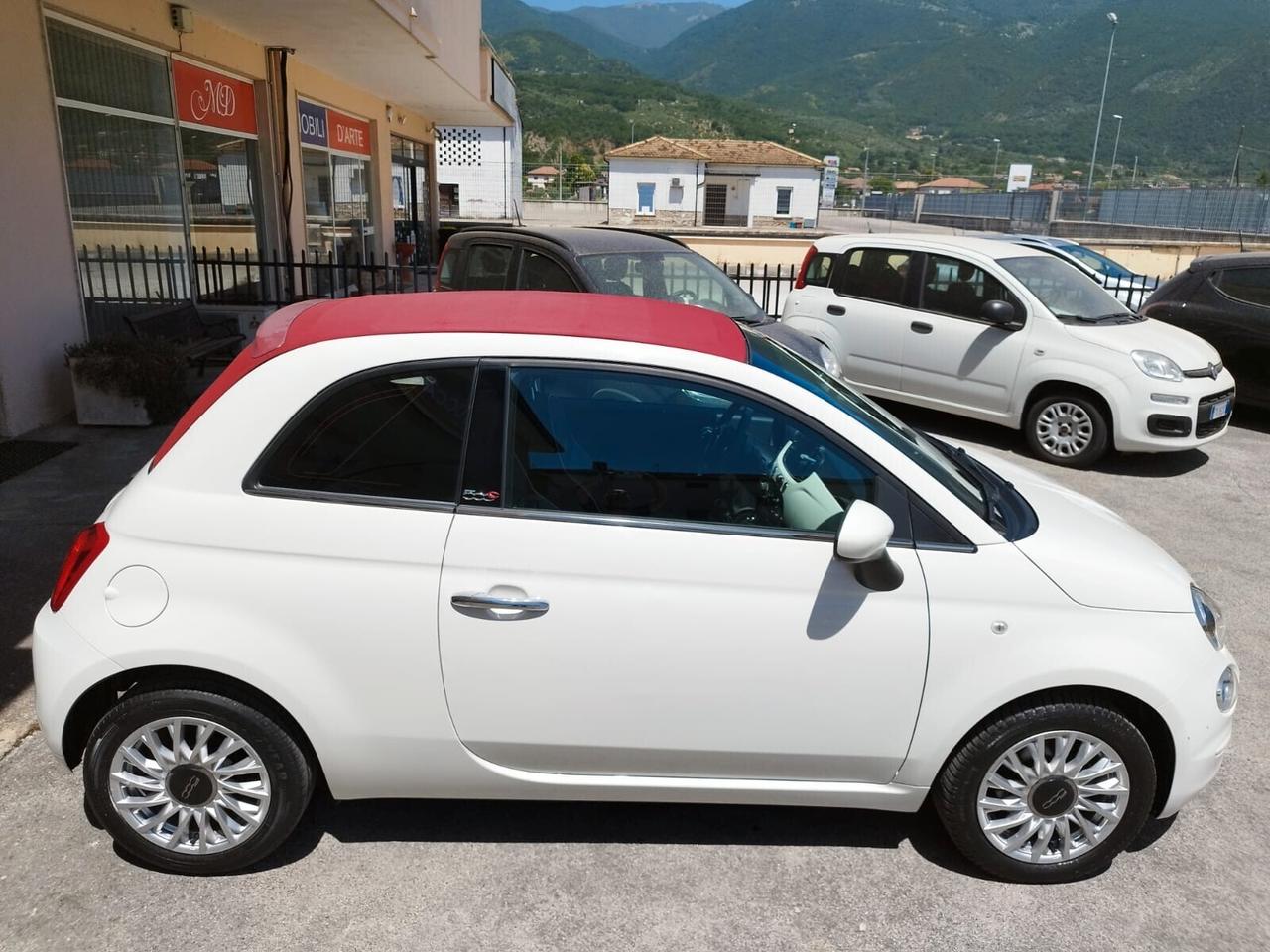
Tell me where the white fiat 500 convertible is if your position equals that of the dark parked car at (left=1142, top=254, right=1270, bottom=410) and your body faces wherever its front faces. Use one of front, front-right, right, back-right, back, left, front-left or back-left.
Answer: right

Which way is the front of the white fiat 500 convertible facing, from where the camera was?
facing to the right of the viewer

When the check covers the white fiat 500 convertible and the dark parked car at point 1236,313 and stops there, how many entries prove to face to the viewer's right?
2

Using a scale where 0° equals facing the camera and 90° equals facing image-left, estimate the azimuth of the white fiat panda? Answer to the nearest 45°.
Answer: approximately 315°

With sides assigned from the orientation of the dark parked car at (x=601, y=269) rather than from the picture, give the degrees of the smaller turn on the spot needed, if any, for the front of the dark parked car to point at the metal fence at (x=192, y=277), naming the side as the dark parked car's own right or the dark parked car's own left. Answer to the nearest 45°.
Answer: approximately 180°

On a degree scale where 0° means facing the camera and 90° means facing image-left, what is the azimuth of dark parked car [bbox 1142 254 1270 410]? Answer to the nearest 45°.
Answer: approximately 270°

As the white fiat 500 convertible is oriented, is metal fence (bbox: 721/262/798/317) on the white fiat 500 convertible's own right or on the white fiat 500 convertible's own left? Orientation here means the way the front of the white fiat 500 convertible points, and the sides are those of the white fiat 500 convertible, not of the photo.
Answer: on the white fiat 500 convertible's own left

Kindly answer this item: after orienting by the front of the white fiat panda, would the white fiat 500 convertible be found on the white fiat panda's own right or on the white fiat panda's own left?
on the white fiat panda's own right

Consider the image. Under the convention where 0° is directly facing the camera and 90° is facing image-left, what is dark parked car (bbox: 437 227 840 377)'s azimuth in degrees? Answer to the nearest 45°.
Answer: approximately 315°

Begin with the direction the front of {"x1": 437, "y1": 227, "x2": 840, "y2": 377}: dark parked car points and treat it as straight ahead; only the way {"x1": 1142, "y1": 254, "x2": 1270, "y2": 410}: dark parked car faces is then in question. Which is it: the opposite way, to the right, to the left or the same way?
the same way

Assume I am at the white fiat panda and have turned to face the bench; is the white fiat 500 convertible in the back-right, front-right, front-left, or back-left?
front-left
